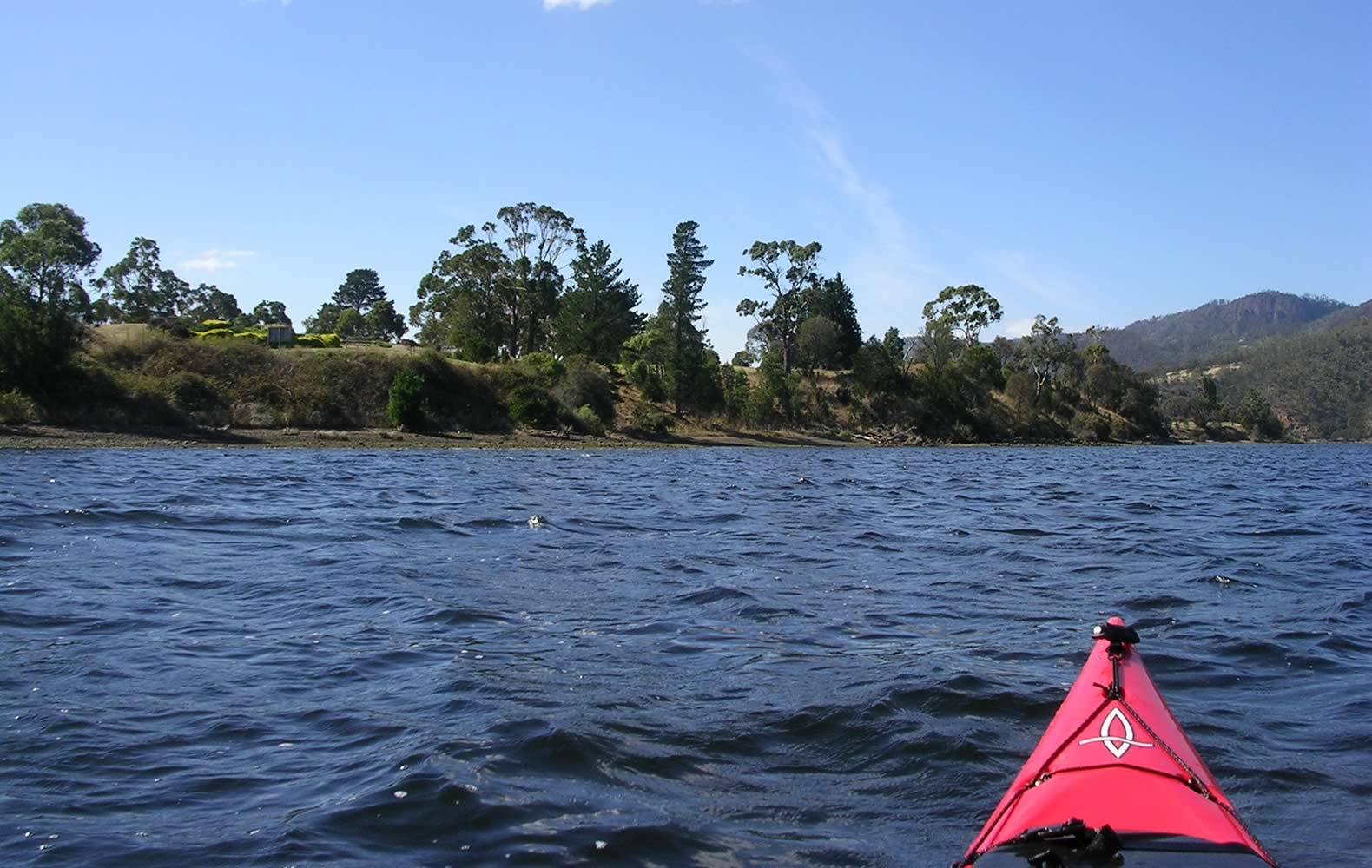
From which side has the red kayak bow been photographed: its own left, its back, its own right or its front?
back

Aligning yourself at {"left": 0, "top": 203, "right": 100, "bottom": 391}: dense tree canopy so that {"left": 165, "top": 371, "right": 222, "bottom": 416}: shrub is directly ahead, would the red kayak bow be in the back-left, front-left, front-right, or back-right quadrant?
front-right

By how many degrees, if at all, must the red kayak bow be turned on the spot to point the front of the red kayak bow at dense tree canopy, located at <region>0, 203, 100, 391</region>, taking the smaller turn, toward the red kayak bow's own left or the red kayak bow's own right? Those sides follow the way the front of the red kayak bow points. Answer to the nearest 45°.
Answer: approximately 45° to the red kayak bow's own left

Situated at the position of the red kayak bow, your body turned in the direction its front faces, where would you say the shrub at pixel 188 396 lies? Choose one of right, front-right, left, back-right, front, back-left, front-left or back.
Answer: front-left
